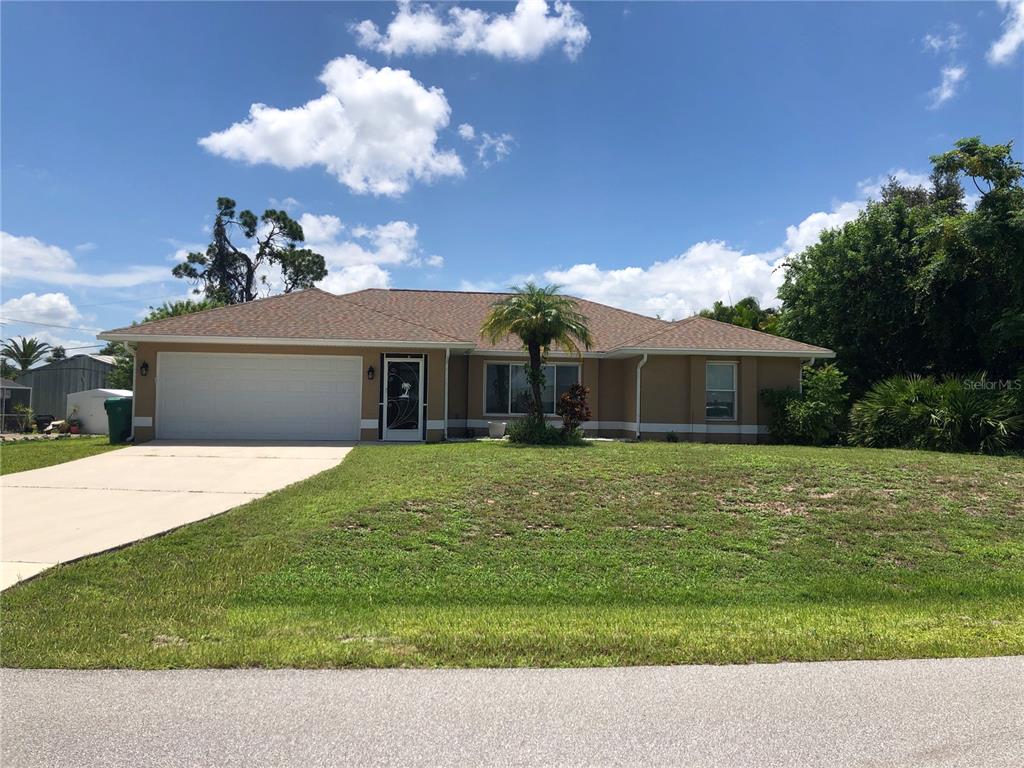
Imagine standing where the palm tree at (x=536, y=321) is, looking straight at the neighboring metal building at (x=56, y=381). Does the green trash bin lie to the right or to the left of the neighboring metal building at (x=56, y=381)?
left

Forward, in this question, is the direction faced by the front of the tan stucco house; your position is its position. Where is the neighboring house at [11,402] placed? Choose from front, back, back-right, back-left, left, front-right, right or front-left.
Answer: back-right

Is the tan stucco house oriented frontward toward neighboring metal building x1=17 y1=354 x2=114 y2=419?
no

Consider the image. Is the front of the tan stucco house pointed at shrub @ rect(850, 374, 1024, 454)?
no

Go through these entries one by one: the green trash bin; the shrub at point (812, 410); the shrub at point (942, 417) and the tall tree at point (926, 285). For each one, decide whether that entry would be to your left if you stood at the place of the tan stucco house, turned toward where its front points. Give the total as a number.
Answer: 3

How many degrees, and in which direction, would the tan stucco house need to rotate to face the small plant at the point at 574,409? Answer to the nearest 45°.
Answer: approximately 90° to its left

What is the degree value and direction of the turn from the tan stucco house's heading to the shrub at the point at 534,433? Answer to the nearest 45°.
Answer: approximately 45° to its left

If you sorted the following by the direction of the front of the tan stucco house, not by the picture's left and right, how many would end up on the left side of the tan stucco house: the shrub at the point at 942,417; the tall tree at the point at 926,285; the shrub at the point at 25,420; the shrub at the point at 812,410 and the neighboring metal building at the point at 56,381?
3

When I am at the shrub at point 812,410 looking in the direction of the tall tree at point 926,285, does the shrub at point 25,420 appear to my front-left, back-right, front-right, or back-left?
back-left

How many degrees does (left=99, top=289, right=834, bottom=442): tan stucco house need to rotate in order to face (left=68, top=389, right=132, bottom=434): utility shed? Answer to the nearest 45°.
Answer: approximately 135° to its right

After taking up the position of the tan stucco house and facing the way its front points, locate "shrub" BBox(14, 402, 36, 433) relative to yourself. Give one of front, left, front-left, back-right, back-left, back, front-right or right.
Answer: back-right

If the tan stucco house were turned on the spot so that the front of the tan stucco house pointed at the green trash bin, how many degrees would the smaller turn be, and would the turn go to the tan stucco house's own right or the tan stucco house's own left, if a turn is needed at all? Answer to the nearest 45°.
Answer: approximately 90° to the tan stucco house's own right

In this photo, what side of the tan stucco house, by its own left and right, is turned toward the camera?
front

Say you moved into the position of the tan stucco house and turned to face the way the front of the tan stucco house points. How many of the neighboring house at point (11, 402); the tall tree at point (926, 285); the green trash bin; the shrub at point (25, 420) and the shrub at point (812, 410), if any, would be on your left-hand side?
2
